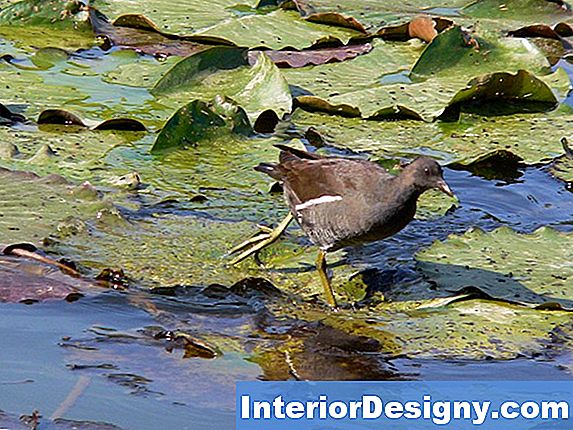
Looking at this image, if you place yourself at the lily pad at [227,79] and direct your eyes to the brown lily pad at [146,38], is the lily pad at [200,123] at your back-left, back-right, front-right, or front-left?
back-left

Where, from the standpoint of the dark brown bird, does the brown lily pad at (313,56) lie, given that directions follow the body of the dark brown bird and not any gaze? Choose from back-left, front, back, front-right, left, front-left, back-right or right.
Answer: left

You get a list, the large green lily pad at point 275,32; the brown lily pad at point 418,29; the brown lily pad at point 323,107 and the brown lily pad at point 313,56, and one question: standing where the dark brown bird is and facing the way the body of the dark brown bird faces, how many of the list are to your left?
4

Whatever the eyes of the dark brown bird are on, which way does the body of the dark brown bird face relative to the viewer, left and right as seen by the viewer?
facing to the right of the viewer

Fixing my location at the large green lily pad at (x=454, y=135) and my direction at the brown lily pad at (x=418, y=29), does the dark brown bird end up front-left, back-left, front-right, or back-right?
back-left

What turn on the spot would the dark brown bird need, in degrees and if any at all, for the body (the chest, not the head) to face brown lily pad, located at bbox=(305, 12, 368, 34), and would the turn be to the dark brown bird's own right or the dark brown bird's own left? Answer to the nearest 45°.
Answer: approximately 90° to the dark brown bird's own left

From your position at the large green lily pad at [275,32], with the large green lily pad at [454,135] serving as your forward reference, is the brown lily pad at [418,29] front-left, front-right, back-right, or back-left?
front-left

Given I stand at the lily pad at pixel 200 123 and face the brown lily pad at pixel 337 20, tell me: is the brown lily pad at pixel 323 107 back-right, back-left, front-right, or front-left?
front-right

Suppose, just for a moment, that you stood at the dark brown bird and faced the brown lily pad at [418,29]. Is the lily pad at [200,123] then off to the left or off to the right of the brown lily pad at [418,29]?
left

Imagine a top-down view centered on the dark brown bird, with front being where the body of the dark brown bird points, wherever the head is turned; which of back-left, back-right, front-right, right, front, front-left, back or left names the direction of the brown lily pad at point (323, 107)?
left

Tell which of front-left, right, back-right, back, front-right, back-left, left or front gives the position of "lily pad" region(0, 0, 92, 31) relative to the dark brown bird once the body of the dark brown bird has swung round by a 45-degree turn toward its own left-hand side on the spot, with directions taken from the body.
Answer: left

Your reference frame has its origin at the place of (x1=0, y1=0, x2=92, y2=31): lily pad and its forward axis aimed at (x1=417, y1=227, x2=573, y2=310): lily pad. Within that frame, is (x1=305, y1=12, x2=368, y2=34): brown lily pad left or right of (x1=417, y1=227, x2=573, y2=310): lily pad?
left

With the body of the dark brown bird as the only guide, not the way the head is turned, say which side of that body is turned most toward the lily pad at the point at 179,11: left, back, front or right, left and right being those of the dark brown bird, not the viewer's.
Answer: left

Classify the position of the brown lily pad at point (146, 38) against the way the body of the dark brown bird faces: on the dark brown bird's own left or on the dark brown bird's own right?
on the dark brown bird's own left
